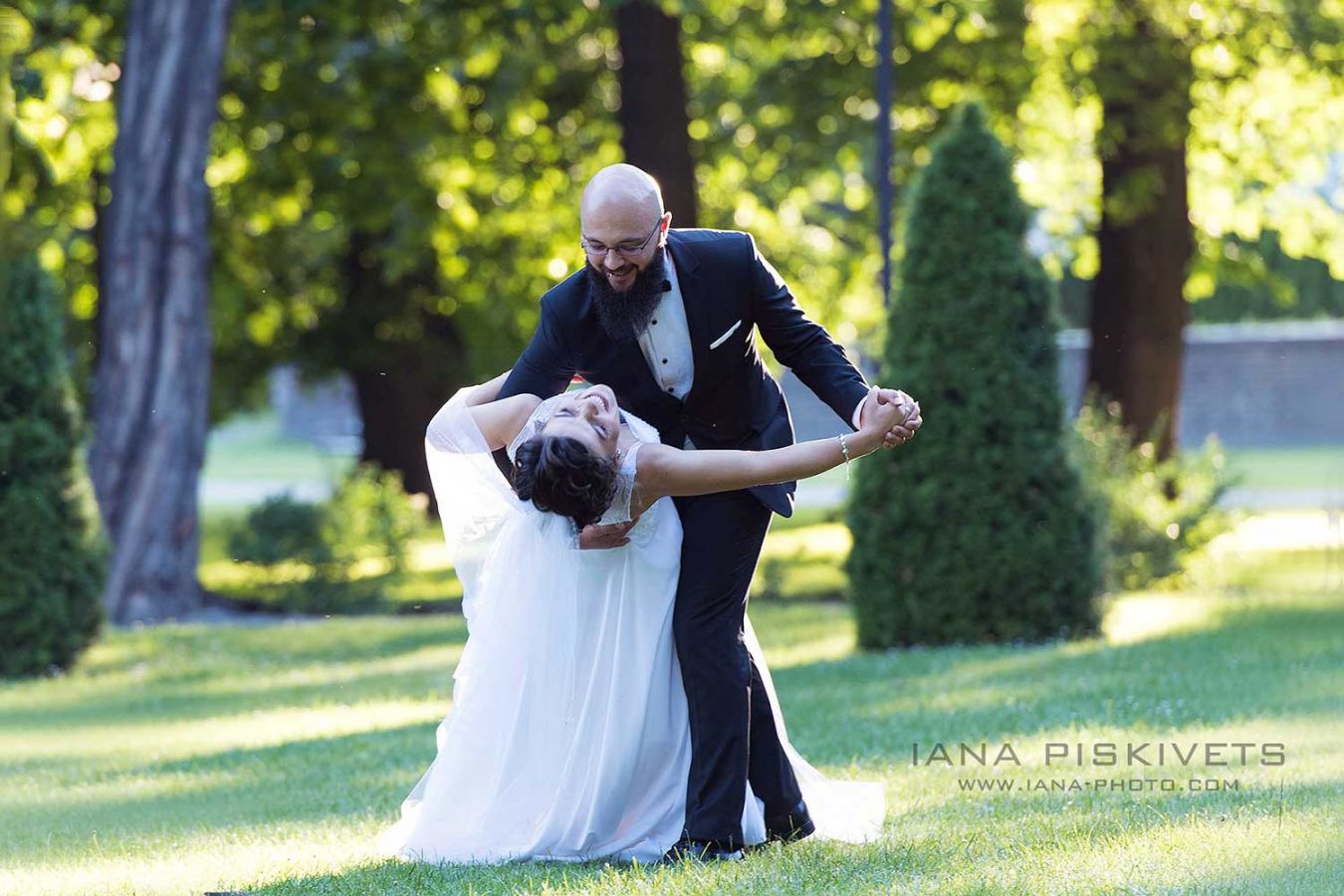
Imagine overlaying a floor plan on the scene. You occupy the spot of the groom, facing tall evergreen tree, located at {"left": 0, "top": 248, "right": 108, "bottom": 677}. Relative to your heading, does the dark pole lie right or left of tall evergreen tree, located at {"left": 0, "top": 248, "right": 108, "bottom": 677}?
right

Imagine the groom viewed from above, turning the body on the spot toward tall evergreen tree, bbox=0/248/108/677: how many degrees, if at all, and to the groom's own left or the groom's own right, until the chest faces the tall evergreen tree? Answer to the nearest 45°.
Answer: approximately 90° to the groom's own right

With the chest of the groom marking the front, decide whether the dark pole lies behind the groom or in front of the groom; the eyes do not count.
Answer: behind

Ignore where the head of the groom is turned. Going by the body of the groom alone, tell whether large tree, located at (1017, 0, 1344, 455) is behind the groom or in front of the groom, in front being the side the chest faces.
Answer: behind

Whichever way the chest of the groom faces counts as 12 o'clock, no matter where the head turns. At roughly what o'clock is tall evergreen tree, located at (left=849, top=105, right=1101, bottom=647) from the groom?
The tall evergreen tree is roughly at 5 o'clock from the groom.

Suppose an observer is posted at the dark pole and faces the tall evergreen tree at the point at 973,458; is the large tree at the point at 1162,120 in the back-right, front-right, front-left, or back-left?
back-left

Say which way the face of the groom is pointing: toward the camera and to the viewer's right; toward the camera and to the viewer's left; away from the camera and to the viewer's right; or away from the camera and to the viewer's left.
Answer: toward the camera and to the viewer's left
